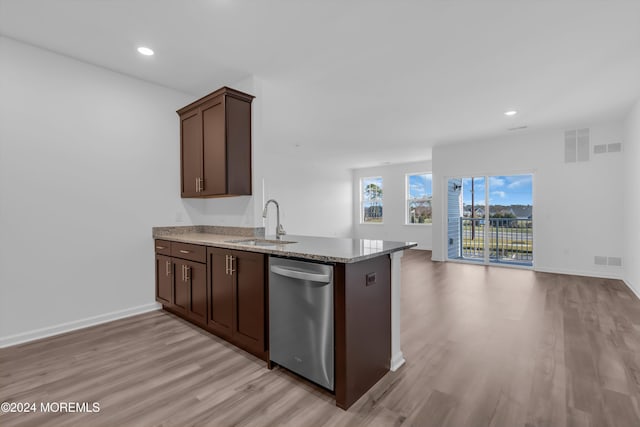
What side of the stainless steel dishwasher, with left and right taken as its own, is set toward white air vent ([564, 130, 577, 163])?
back

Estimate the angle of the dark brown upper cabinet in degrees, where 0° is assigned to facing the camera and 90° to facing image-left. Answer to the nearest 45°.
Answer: approximately 45°

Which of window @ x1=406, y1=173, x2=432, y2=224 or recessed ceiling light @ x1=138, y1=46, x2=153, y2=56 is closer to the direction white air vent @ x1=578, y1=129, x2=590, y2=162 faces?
the recessed ceiling light

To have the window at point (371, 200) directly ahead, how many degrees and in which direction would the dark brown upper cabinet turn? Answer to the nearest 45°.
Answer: approximately 180°

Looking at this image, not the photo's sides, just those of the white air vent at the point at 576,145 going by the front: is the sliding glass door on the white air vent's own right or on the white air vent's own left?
on the white air vent's own right

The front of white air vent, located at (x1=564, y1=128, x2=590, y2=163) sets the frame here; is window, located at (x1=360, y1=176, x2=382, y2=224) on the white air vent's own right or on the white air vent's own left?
on the white air vent's own right

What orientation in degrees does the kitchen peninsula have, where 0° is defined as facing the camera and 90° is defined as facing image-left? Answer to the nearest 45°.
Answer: approximately 45°

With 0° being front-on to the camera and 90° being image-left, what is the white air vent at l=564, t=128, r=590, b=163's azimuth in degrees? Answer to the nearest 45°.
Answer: approximately 0°

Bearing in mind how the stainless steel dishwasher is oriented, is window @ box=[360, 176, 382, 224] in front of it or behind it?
behind
